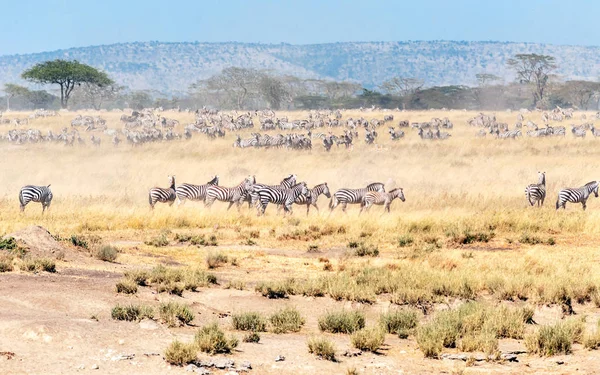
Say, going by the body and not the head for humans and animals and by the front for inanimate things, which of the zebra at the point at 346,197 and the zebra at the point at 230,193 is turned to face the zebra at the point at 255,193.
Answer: the zebra at the point at 230,193

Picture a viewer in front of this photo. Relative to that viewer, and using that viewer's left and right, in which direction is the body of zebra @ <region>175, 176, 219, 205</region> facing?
facing to the right of the viewer

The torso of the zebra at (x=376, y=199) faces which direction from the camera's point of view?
to the viewer's right

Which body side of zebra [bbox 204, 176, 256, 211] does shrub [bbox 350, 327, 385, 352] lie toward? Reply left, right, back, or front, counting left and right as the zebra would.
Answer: right

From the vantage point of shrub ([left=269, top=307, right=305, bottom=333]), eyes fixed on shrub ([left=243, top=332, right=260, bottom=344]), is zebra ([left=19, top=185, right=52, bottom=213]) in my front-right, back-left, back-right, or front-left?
back-right

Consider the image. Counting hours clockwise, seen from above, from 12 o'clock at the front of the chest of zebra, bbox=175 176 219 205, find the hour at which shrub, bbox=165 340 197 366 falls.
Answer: The shrub is roughly at 3 o'clock from the zebra.

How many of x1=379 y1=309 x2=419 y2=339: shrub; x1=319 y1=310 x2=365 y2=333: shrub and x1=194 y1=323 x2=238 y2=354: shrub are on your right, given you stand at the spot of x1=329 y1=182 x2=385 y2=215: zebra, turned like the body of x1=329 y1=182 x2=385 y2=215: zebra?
3

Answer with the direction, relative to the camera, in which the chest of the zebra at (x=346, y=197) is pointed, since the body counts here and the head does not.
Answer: to the viewer's right

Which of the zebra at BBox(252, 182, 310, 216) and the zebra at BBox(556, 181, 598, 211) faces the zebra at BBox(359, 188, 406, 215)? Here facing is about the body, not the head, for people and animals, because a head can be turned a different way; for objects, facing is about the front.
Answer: the zebra at BBox(252, 182, 310, 216)

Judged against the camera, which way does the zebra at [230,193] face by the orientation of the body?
to the viewer's right

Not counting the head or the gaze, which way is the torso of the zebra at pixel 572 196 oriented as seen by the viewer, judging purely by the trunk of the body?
to the viewer's right

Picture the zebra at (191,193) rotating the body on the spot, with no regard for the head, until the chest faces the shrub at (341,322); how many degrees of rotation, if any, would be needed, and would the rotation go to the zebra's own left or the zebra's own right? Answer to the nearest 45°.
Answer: approximately 90° to the zebra's own right

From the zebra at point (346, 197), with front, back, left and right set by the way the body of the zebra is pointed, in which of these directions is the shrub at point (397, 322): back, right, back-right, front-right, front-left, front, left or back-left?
right

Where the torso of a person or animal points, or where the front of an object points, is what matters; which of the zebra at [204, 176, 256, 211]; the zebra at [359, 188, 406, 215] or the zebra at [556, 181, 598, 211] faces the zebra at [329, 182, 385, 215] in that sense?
the zebra at [204, 176, 256, 211]

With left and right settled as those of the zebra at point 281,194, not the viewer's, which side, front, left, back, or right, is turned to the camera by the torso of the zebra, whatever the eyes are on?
right
